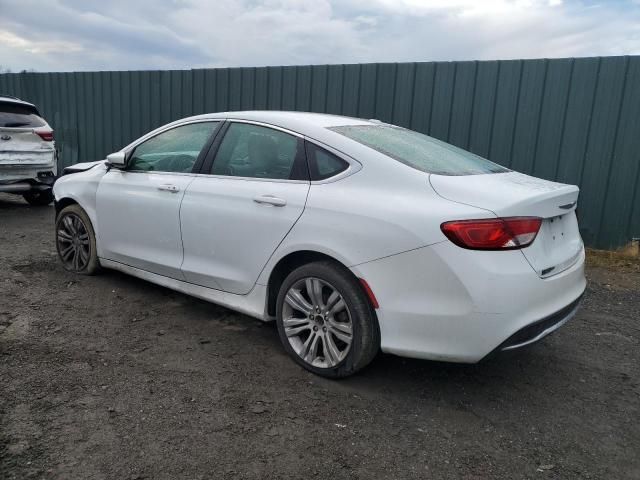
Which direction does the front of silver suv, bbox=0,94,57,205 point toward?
away from the camera

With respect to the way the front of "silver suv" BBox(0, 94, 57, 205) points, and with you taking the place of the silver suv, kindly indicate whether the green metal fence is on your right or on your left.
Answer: on your right

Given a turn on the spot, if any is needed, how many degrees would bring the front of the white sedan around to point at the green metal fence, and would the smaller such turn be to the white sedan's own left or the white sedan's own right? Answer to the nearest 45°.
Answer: approximately 90° to the white sedan's own right

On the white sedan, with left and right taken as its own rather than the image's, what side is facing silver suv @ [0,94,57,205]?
front

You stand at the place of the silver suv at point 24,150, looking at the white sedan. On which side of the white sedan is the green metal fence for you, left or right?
left

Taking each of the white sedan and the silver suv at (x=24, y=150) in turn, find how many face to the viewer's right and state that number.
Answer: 0

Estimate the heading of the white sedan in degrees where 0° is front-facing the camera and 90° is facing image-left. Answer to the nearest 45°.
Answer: approximately 135°

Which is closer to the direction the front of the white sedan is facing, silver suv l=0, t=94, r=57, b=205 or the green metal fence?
the silver suv

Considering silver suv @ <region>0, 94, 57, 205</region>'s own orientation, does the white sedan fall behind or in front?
behind
